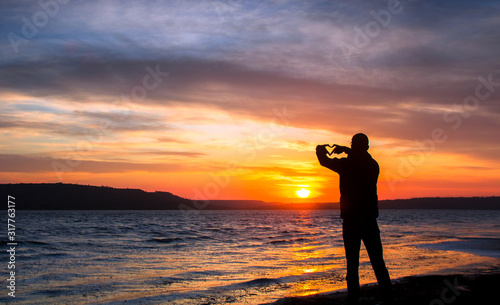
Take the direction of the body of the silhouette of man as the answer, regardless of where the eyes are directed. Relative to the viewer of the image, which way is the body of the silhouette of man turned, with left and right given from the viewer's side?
facing away from the viewer and to the left of the viewer
